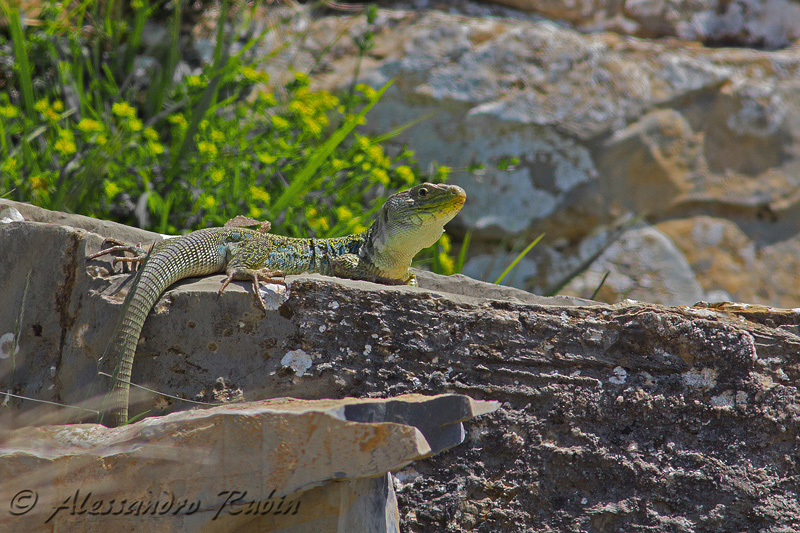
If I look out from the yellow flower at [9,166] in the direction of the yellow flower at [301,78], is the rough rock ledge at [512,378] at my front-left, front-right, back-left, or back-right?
front-right

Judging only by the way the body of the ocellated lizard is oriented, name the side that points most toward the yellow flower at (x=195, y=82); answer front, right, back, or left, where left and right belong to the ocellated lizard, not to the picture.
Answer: left

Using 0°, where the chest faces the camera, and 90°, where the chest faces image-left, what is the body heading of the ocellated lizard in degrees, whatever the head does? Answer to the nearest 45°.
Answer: approximately 270°

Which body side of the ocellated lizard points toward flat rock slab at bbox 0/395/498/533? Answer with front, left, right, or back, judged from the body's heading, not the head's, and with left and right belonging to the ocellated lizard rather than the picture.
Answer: right

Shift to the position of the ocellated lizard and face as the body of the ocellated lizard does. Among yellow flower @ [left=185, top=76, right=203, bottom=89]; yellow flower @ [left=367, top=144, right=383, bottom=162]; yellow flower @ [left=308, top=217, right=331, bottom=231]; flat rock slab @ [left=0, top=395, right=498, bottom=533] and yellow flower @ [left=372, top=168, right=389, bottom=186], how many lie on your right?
1

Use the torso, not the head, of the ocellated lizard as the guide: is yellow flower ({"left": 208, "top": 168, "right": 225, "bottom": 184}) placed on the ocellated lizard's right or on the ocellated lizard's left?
on the ocellated lizard's left

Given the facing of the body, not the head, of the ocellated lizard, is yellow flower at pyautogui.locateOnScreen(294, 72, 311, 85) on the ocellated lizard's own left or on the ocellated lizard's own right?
on the ocellated lizard's own left

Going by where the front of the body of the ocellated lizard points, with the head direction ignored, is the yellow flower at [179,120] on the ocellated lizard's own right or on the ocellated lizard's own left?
on the ocellated lizard's own left

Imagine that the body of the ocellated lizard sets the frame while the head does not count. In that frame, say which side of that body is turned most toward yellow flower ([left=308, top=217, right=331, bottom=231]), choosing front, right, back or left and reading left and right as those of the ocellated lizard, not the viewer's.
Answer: left

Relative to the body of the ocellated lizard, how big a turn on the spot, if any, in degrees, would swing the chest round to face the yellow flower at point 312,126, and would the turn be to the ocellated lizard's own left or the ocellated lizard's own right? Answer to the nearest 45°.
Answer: approximately 90° to the ocellated lizard's own left
